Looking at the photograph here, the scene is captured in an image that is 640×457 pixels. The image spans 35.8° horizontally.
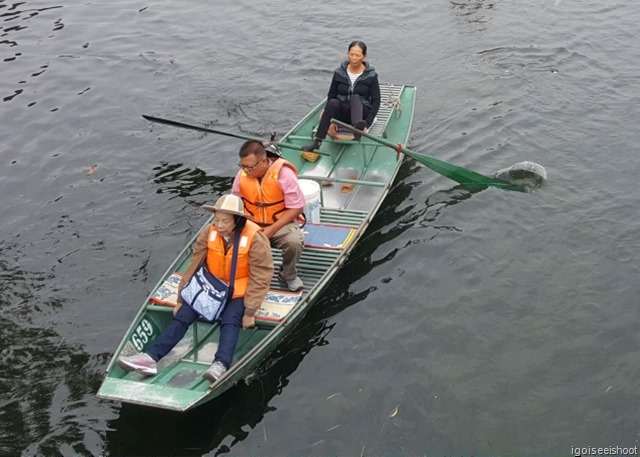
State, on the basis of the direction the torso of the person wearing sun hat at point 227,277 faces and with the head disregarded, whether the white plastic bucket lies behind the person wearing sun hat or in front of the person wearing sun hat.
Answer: behind

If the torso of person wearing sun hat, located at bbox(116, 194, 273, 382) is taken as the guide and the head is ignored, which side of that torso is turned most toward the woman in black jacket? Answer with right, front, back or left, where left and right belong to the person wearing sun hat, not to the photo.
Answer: back

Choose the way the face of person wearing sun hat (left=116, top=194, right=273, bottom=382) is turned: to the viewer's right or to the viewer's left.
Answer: to the viewer's left

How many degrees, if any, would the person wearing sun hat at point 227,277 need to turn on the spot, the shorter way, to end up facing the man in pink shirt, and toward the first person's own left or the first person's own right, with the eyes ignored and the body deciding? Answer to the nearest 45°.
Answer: approximately 180°

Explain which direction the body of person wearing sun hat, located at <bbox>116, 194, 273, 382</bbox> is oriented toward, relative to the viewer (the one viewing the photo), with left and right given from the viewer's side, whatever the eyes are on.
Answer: facing the viewer and to the left of the viewer
